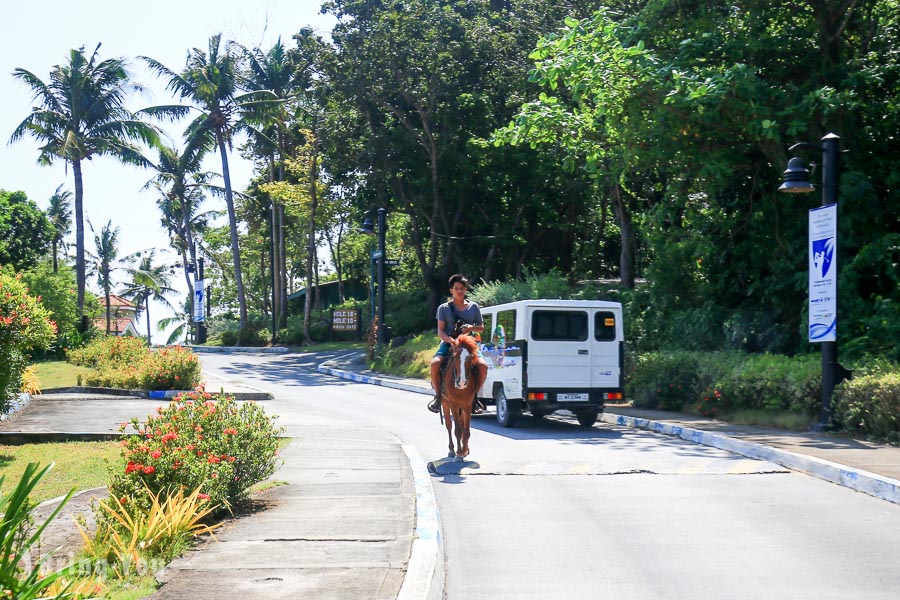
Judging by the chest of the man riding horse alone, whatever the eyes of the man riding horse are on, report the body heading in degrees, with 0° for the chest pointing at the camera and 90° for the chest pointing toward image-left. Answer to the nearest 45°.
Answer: approximately 0°

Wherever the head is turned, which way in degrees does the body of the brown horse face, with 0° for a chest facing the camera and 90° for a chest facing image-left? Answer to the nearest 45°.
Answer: approximately 0°

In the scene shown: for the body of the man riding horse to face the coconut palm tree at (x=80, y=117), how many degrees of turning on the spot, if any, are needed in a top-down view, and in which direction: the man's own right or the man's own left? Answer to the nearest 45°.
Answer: approximately 135° to the man's own right

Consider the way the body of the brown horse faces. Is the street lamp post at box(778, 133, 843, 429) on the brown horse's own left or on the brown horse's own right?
on the brown horse's own left

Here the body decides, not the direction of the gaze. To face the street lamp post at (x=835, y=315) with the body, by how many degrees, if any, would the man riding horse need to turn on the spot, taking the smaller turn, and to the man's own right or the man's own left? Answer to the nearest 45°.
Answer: approximately 135° to the man's own left

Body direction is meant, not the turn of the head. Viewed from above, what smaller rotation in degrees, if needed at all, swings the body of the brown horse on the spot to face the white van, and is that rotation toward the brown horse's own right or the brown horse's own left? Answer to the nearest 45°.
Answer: approximately 180°

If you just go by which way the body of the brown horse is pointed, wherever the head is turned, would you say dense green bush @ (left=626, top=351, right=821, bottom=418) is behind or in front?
behind

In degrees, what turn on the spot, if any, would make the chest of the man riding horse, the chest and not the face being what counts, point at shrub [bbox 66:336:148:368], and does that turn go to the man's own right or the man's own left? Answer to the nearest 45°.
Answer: approximately 135° to the man's own right

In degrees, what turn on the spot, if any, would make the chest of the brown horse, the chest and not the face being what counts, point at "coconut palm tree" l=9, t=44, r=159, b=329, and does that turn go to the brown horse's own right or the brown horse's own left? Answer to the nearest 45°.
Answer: approximately 135° to the brown horse's own right
